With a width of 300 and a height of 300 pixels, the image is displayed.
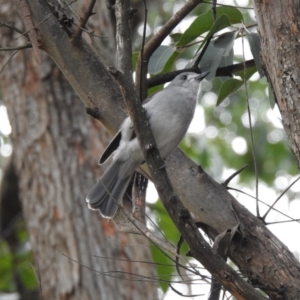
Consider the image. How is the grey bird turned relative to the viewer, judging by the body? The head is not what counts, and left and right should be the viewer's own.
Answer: facing to the right of the viewer
